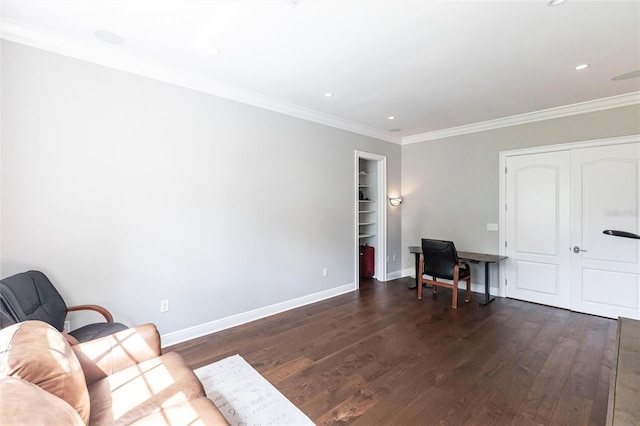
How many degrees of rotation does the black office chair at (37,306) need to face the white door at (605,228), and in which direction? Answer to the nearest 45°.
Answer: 0° — it already faces it

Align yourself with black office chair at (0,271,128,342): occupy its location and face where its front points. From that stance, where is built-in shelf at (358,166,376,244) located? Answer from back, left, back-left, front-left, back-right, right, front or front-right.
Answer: front-left

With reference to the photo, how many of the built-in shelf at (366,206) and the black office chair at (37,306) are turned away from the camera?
0

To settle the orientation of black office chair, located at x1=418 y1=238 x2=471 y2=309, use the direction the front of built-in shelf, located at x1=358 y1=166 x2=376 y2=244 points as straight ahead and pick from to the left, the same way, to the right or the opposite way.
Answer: to the left

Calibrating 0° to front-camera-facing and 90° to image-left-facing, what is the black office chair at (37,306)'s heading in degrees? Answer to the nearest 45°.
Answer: approximately 315°

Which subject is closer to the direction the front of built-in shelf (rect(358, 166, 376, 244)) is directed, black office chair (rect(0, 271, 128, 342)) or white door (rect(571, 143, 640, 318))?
the white door

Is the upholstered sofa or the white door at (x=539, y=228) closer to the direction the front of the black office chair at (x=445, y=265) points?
the white door

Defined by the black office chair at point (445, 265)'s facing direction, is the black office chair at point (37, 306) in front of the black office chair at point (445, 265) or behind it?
behind

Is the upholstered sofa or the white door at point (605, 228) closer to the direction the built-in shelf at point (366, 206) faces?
the white door

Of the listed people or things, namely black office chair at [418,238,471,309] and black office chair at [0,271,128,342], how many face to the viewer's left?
0

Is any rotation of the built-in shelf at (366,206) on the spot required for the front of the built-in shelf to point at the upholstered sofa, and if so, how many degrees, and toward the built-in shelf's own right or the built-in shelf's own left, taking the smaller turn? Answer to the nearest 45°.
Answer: approximately 45° to the built-in shelf's own right

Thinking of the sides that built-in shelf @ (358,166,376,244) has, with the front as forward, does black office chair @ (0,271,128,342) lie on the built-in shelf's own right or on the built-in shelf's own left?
on the built-in shelf's own right

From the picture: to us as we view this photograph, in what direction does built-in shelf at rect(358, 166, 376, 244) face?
facing the viewer and to the right of the viewer

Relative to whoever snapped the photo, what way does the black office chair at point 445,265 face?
facing away from the viewer and to the right of the viewer

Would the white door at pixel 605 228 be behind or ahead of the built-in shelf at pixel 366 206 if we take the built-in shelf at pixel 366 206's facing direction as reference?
ahead

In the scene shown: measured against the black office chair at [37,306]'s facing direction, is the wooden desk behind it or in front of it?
in front
